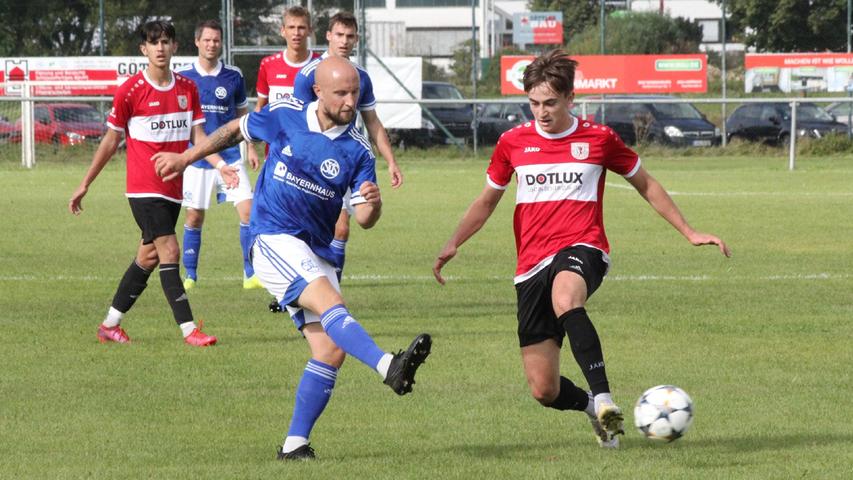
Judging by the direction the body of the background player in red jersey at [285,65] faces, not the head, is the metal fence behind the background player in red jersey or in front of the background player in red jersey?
behind

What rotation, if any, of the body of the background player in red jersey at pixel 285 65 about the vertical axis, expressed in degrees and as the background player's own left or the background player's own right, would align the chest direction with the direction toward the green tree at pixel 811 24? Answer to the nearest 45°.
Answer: approximately 135° to the background player's own left

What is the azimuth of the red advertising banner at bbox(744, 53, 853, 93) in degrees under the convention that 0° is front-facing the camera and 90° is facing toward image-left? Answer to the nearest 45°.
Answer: approximately 0°

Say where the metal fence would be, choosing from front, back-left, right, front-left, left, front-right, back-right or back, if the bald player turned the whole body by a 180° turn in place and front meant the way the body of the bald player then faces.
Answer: front-right

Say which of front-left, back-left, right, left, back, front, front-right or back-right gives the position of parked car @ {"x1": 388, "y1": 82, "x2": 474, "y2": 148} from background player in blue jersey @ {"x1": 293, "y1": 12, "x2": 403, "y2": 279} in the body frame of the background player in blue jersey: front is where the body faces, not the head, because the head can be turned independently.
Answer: back

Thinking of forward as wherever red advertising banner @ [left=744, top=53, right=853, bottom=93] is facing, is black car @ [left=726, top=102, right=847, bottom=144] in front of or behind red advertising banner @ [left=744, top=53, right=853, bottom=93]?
in front

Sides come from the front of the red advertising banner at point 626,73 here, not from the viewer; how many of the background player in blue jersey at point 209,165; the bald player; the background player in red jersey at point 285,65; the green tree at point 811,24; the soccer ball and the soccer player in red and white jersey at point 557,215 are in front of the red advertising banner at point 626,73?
5
